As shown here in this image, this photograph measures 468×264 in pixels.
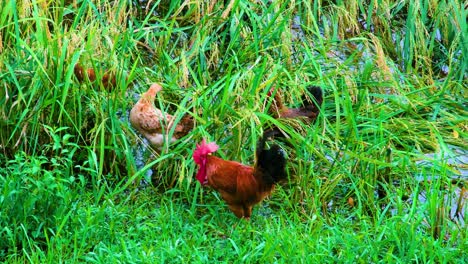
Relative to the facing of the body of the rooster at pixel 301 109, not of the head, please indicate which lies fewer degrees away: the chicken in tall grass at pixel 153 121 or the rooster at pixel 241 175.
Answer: the chicken in tall grass

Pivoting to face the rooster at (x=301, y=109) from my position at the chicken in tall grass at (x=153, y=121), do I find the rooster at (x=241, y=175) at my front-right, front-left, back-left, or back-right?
front-right

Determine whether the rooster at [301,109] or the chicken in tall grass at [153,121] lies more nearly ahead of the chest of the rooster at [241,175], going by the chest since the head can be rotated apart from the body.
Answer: the chicken in tall grass

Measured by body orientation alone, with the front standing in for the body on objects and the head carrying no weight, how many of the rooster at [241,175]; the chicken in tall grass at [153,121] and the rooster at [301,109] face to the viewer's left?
3

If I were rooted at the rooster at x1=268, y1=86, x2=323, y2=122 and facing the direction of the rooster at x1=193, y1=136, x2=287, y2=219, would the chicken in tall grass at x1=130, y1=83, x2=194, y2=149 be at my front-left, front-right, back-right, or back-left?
front-right

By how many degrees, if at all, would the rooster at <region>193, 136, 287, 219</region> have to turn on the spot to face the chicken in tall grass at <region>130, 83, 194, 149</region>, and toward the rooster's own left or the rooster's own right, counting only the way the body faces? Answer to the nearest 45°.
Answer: approximately 45° to the rooster's own right

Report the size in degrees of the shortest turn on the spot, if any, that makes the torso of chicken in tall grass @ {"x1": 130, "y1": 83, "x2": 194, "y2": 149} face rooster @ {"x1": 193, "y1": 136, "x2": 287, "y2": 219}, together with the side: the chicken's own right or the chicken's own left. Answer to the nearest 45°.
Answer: approximately 135° to the chicken's own left

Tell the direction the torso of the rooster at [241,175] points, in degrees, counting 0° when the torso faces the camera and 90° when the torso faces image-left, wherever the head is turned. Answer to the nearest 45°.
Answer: approximately 90°

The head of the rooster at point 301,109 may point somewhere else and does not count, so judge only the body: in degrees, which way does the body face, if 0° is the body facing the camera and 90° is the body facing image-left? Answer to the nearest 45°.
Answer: approximately 90°

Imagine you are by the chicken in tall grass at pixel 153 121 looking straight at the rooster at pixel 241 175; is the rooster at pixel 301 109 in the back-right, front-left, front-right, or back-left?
front-left

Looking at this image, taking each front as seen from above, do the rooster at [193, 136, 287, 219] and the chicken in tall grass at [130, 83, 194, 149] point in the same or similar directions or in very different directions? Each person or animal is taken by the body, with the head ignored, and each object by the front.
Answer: same or similar directions

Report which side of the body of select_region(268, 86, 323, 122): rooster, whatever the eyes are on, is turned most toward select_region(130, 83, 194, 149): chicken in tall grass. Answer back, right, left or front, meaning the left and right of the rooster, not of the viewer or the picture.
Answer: front

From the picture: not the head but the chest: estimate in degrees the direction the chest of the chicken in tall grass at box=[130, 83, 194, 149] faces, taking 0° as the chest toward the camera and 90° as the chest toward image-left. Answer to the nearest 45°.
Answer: approximately 90°
